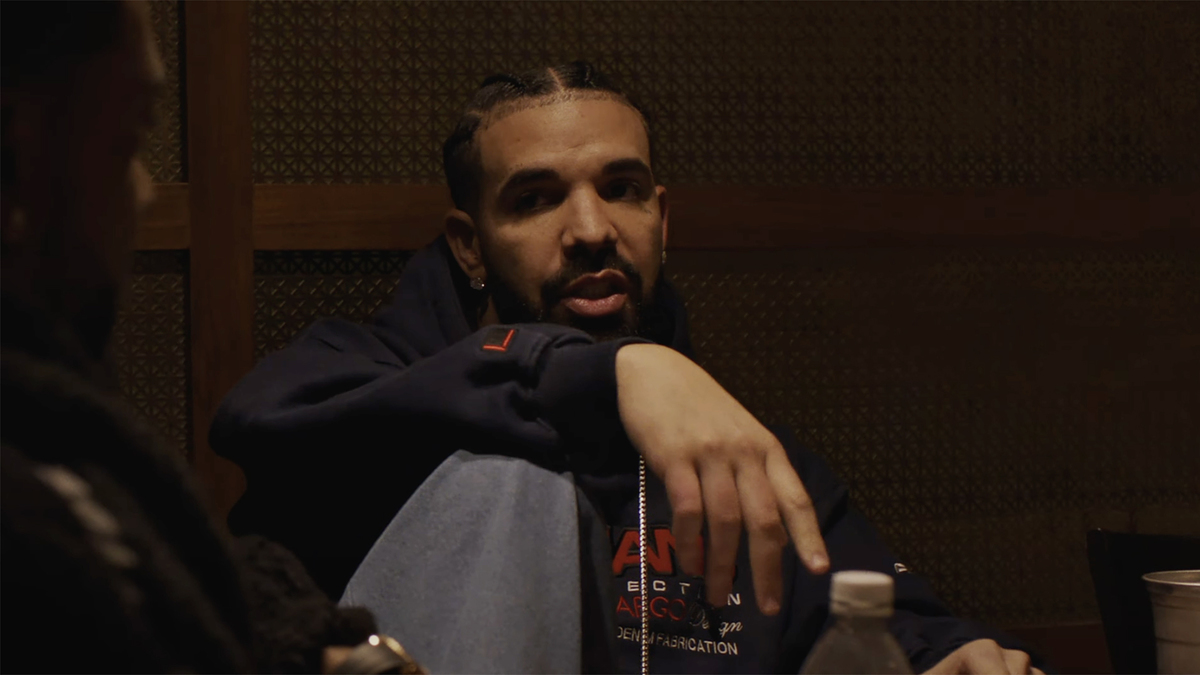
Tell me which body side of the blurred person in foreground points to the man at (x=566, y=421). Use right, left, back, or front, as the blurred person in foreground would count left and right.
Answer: front

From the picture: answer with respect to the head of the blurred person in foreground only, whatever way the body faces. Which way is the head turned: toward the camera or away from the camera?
away from the camera

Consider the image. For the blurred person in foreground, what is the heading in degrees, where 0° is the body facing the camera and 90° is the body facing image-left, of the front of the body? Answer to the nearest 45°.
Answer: approximately 225°

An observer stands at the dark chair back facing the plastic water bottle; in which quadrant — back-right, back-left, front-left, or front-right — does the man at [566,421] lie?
front-right
